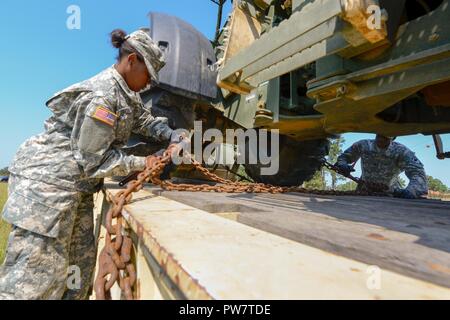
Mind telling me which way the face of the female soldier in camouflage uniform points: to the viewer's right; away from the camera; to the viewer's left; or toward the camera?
to the viewer's right

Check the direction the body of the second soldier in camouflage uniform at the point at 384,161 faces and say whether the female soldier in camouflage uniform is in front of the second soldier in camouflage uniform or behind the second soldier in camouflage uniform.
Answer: in front

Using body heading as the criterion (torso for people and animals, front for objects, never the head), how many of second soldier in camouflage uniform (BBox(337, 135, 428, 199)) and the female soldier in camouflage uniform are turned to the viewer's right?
1

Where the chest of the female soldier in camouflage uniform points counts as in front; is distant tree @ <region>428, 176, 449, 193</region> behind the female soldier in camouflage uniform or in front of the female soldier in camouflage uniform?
in front

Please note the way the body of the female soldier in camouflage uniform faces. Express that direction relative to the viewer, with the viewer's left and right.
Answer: facing to the right of the viewer

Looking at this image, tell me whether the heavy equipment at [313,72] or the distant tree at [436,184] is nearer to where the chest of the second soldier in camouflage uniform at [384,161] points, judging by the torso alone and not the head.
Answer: the heavy equipment

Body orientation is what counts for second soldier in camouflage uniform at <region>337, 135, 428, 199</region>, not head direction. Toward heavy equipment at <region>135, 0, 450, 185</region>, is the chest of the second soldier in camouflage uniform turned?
yes

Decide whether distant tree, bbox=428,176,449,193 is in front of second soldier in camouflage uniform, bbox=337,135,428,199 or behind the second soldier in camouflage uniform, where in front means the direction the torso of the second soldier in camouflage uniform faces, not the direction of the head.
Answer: behind
